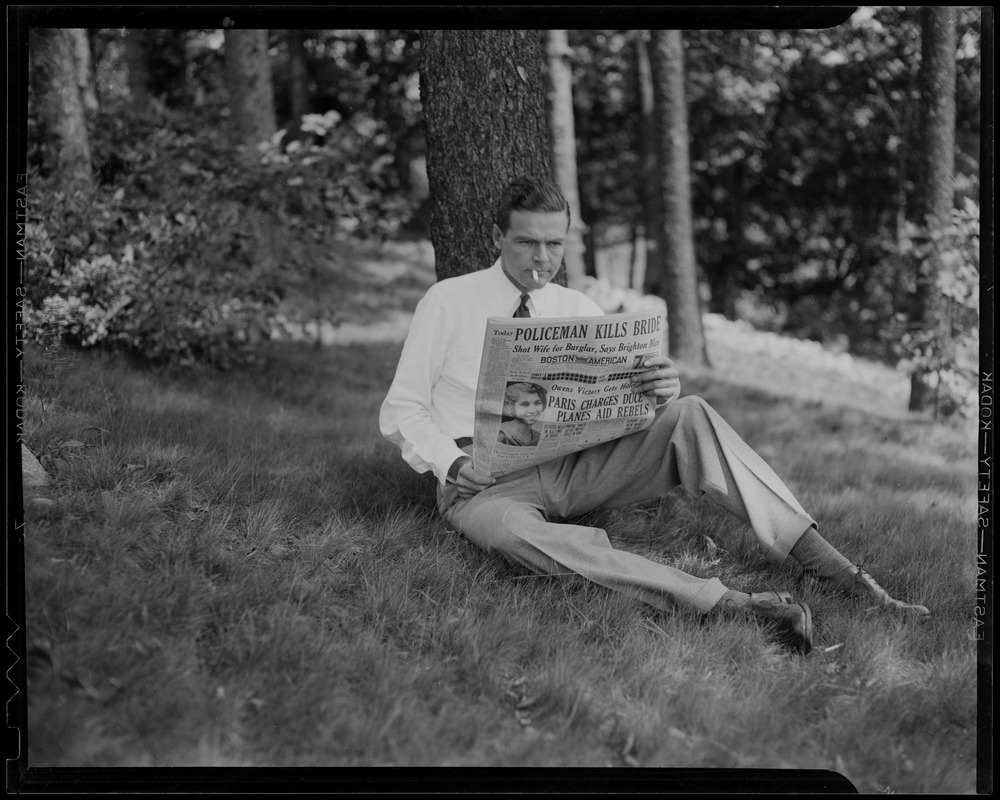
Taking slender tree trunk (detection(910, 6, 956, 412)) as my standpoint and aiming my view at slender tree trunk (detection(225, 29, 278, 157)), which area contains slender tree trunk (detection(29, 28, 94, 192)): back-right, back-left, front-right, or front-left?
front-left

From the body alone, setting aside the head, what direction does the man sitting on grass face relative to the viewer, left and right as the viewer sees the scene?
facing the viewer and to the right of the viewer

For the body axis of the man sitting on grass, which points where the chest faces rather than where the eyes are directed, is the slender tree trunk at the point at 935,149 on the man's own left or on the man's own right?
on the man's own left

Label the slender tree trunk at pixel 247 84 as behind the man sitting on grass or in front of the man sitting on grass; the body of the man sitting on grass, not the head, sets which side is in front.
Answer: behind

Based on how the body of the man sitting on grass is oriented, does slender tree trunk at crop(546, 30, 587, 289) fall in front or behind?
behind

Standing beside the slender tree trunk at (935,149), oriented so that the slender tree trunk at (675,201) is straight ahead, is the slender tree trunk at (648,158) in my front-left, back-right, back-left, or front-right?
front-right

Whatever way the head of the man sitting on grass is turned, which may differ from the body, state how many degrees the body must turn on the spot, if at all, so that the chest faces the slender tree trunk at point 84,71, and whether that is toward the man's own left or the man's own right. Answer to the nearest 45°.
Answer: approximately 180°

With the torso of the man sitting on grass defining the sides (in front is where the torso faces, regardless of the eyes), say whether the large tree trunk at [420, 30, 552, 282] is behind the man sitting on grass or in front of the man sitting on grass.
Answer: behind
